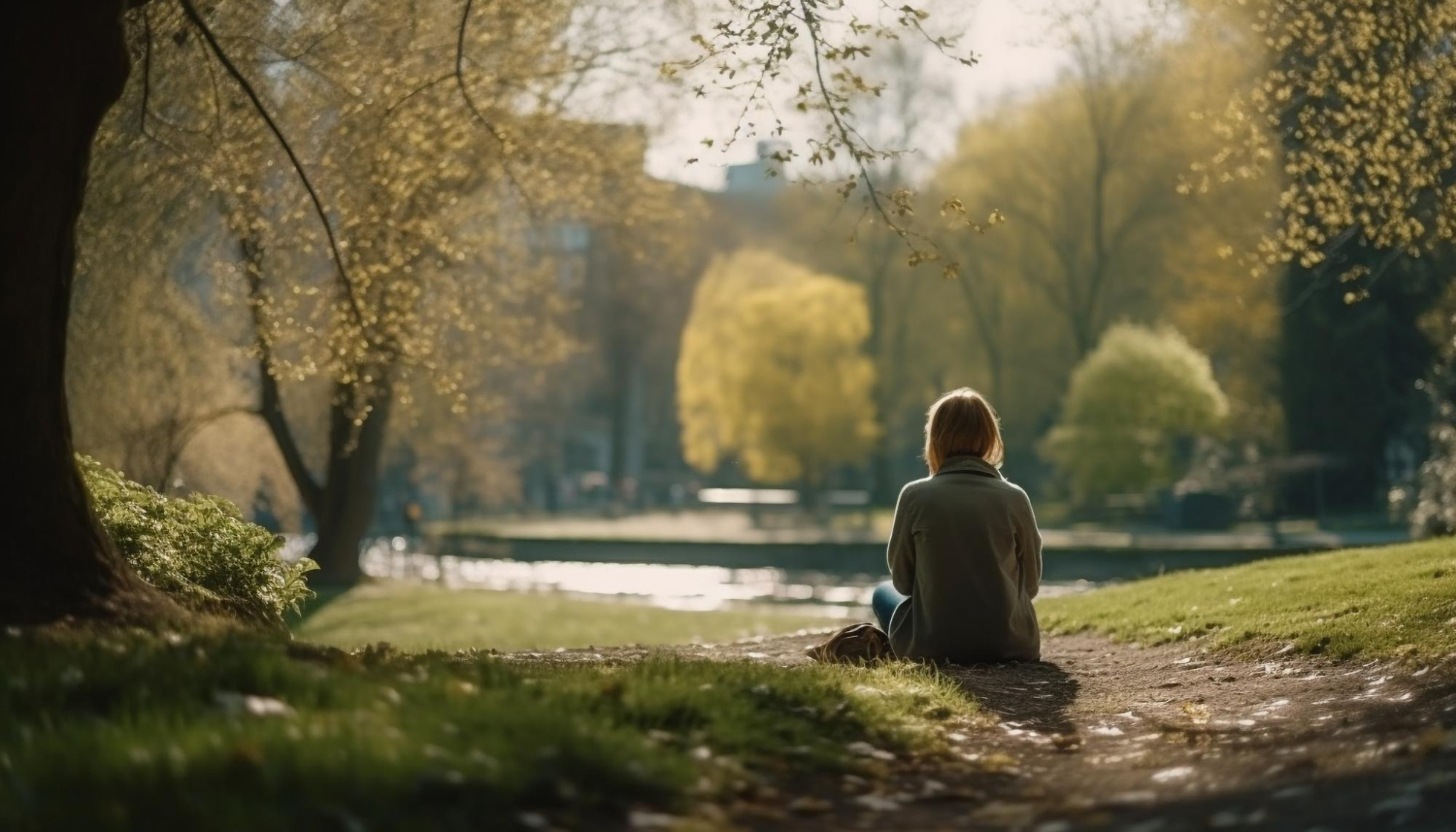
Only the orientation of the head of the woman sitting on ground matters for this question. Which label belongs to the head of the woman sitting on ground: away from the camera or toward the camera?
away from the camera

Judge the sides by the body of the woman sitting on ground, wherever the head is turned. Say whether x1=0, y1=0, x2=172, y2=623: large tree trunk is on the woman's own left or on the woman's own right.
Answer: on the woman's own left

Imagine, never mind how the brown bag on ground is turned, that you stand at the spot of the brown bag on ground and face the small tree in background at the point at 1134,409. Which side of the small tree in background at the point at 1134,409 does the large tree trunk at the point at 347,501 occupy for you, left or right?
left

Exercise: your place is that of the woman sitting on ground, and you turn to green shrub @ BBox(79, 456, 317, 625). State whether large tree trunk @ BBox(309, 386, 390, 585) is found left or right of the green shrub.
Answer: right

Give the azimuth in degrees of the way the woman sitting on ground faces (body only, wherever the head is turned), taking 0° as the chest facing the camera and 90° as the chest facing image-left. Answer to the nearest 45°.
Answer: approximately 180°

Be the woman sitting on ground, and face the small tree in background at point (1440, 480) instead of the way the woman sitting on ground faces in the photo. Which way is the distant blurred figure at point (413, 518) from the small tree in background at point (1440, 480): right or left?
left

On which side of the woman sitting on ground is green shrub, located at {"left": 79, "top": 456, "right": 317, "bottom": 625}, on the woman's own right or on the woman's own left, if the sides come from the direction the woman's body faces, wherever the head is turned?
on the woman's own left
